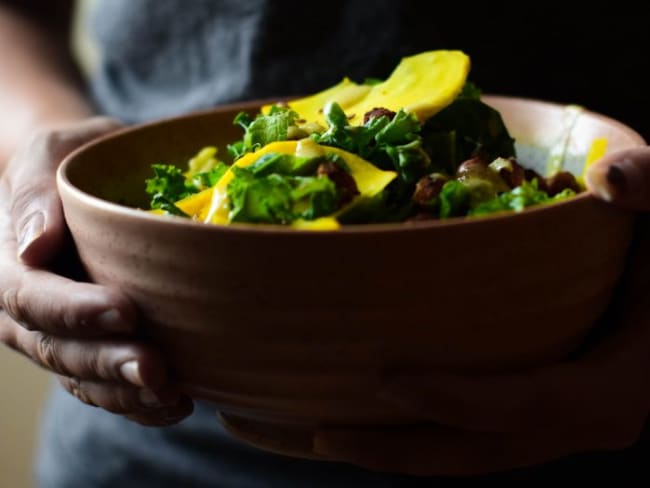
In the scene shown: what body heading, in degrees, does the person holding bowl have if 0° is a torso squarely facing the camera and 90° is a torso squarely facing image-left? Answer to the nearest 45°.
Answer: approximately 0°
